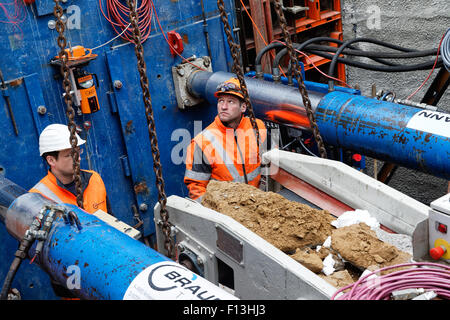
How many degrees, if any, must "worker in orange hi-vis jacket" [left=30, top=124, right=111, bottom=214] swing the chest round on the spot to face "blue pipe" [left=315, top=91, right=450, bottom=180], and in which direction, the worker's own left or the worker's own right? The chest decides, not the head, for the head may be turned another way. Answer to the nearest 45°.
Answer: approximately 45° to the worker's own left

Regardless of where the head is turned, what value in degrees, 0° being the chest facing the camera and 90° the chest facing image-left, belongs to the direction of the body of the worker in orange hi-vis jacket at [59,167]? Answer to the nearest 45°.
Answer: approximately 315°

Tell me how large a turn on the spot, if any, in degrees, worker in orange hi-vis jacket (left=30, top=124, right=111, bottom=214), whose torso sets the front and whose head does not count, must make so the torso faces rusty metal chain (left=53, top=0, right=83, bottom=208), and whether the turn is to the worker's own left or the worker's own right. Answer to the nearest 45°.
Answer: approximately 45° to the worker's own right

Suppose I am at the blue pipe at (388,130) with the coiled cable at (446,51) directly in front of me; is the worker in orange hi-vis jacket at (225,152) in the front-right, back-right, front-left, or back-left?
back-left
